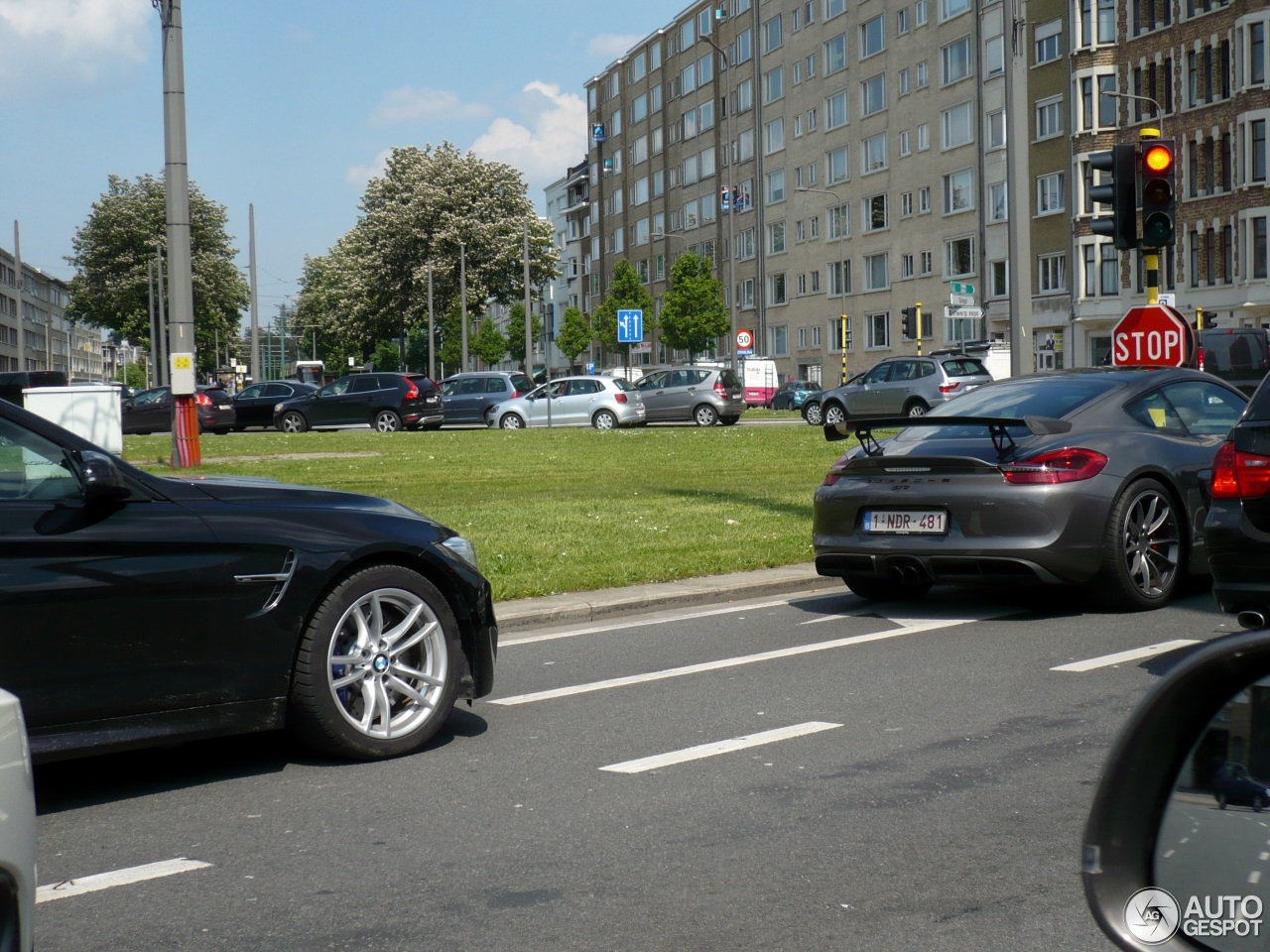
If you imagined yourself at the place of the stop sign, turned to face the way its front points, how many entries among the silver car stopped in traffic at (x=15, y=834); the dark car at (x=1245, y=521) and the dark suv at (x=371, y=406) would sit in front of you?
2

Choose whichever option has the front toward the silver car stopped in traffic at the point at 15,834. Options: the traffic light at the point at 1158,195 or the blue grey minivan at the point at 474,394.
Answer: the traffic light

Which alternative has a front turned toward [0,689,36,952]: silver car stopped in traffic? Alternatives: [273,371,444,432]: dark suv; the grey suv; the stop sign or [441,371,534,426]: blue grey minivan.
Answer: the stop sign

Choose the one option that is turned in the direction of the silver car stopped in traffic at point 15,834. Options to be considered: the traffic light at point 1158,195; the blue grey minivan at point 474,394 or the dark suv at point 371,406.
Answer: the traffic light

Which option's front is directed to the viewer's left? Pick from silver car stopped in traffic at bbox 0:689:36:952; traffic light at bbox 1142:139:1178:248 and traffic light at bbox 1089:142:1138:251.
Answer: traffic light at bbox 1089:142:1138:251

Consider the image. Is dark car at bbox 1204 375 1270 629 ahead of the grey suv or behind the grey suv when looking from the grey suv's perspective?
behind

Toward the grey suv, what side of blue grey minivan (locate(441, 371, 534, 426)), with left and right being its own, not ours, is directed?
back

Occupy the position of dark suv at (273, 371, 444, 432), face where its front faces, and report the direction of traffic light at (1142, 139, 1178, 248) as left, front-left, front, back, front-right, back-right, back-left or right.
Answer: back-left

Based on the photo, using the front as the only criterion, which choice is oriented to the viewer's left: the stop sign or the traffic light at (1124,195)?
the traffic light

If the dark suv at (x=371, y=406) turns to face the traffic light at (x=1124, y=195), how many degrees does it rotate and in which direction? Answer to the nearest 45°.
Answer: approximately 135° to its left

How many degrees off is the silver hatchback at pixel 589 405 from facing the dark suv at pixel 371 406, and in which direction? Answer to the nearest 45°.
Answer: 0° — it already faces it

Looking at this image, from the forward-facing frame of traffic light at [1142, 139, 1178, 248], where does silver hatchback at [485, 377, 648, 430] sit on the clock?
The silver hatchback is roughly at 5 o'clock from the traffic light.

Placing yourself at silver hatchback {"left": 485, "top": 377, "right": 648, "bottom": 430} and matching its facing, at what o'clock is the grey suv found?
The grey suv is roughly at 7 o'clock from the silver hatchback.
